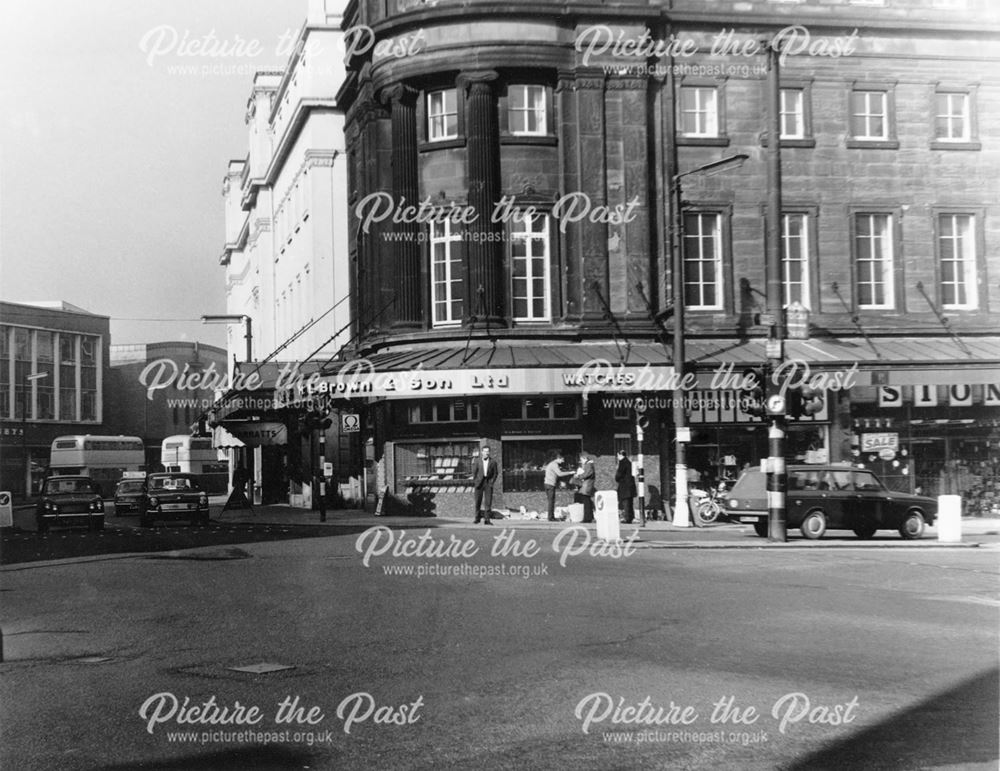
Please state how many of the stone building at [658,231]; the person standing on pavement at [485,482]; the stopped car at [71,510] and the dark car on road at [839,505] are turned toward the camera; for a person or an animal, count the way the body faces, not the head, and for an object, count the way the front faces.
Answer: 3

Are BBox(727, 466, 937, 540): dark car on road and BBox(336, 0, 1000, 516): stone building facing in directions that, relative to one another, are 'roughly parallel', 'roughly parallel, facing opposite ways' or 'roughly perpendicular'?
roughly perpendicular

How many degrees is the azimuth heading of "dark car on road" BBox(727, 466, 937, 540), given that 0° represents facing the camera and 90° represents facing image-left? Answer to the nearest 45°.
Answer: approximately 270°

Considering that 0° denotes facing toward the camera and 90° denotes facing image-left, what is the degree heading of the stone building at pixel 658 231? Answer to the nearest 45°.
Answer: approximately 0°
